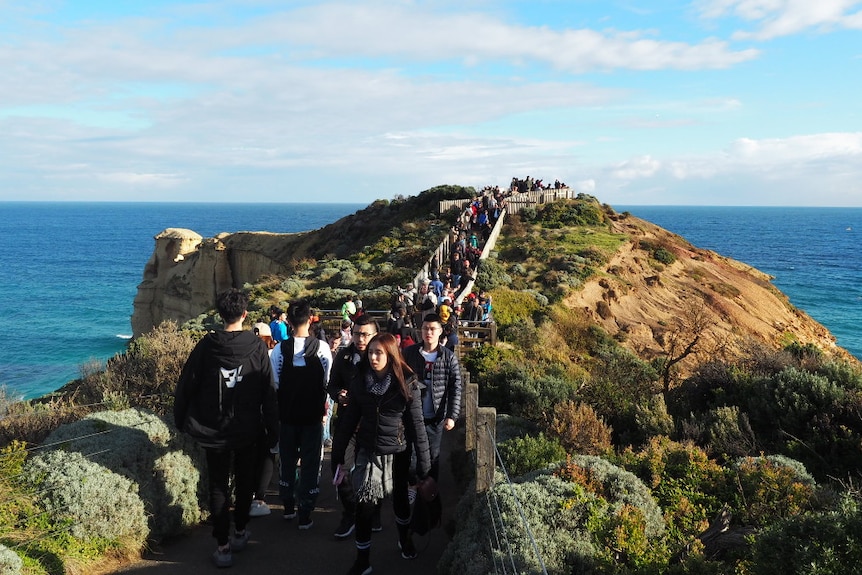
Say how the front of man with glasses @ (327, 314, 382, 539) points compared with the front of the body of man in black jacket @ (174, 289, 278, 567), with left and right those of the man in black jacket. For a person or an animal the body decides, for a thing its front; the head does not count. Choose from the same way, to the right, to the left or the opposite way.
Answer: the opposite way

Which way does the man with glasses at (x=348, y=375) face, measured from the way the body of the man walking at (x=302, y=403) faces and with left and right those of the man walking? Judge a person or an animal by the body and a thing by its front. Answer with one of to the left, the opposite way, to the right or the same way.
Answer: the opposite way

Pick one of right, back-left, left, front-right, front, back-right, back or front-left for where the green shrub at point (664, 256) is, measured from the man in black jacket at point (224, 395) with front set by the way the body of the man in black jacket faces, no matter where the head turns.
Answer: front-right

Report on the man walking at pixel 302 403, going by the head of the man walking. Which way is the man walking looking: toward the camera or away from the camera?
away from the camera

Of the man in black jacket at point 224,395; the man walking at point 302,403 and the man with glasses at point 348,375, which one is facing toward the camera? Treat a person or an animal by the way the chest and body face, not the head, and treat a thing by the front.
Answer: the man with glasses

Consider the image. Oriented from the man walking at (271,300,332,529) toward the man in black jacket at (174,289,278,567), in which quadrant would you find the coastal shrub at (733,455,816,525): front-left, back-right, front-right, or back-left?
back-left

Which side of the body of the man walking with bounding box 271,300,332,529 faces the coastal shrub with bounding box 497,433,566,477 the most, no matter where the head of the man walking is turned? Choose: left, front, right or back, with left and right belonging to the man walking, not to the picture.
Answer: right

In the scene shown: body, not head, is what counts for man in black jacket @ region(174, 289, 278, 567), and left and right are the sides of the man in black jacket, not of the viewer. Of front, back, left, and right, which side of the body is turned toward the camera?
back

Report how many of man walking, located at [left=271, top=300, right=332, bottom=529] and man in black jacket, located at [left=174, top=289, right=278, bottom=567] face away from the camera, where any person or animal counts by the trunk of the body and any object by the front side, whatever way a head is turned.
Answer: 2

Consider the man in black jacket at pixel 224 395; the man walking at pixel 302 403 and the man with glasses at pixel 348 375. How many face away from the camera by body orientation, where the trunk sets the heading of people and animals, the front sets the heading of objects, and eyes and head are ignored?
2

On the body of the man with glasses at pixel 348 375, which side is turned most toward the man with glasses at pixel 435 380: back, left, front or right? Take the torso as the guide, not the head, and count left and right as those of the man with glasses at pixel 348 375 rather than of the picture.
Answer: left

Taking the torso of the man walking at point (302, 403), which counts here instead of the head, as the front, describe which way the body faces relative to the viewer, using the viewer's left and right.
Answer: facing away from the viewer

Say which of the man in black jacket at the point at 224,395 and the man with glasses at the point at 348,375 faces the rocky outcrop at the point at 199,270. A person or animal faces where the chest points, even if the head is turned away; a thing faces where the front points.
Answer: the man in black jacket
